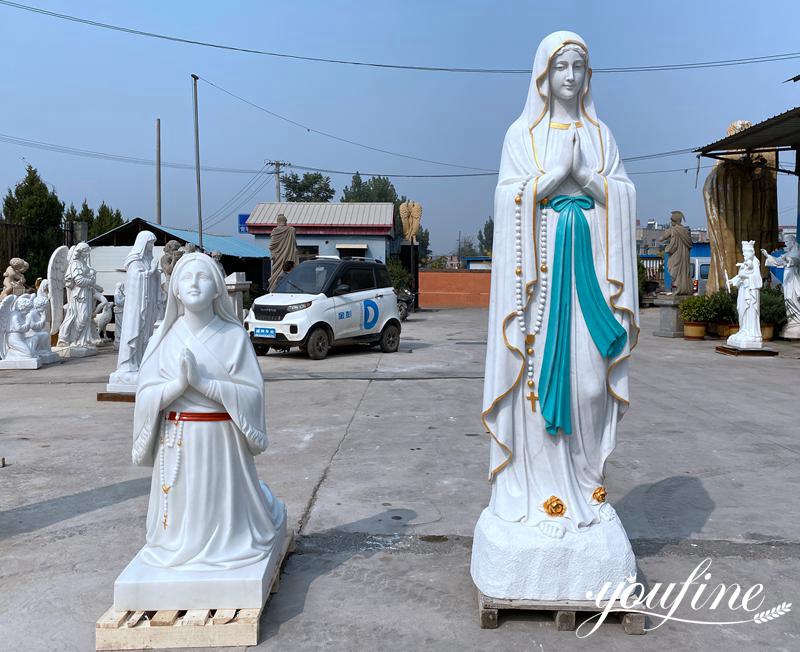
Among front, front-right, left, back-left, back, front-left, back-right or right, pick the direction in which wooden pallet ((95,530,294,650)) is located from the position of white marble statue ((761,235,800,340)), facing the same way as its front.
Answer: front-left

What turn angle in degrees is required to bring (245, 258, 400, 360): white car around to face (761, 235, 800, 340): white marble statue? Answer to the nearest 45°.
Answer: approximately 135° to its left

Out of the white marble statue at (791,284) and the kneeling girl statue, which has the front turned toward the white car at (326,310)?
the white marble statue

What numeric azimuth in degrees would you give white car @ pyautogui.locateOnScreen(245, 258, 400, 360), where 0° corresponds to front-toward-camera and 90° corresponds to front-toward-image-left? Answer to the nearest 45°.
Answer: approximately 45°

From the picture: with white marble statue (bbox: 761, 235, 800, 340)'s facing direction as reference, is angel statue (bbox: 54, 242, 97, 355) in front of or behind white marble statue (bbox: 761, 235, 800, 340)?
in front

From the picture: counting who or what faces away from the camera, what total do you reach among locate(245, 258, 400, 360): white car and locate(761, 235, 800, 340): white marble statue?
0

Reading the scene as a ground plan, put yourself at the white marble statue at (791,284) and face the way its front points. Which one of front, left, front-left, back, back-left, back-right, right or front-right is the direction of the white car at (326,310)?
front

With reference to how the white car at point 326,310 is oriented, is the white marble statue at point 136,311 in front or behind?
in front

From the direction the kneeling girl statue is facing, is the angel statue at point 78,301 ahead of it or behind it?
behind

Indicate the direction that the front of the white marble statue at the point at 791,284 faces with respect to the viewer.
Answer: facing the viewer and to the left of the viewer

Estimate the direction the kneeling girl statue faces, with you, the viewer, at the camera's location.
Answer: facing the viewer

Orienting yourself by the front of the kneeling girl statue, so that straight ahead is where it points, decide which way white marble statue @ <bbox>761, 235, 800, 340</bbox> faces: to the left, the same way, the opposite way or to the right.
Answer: to the right
